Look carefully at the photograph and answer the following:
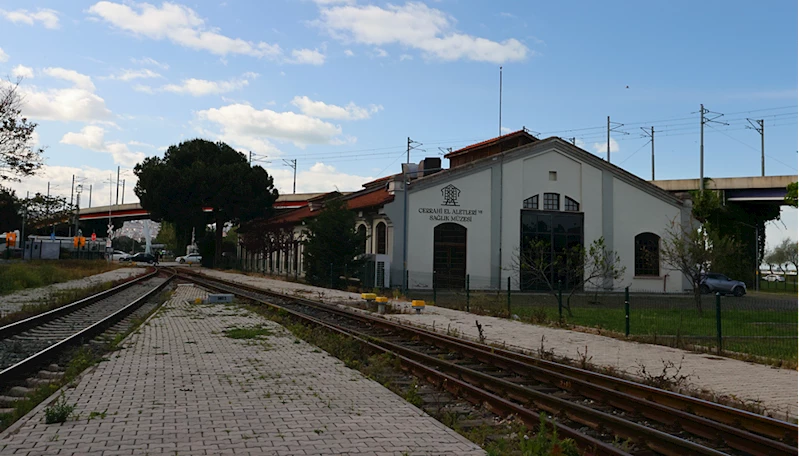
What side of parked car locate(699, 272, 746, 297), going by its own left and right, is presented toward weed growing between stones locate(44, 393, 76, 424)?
right

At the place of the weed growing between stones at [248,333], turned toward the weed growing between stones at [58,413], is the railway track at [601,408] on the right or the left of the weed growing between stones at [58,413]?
left

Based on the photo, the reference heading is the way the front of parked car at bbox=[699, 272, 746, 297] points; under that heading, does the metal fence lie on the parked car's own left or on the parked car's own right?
on the parked car's own right

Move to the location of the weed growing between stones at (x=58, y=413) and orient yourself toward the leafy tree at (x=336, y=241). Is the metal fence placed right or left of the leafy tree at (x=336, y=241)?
right

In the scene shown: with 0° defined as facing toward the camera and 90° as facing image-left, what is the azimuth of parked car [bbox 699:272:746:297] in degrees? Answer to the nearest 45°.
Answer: approximately 270°

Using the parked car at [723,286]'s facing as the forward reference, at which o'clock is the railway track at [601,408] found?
The railway track is roughly at 3 o'clock from the parked car.

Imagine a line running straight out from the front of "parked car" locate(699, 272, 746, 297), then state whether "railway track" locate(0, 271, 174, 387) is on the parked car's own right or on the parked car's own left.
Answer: on the parked car's own right

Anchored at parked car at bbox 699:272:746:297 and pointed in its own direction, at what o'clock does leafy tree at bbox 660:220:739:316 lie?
The leafy tree is roughly at 3 o'clock from the parked car.

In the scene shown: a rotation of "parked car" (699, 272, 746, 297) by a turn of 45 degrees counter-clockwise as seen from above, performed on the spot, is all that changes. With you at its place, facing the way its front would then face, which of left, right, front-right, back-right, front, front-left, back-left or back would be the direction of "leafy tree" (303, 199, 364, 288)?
back

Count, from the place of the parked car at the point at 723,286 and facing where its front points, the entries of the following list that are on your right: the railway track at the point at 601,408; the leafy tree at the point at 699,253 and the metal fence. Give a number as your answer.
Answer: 3
